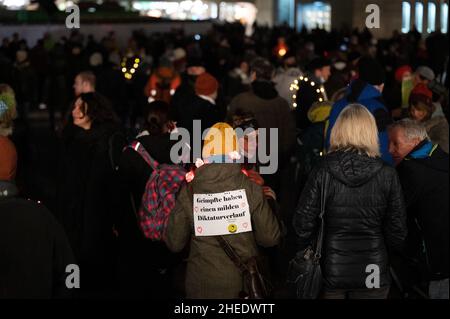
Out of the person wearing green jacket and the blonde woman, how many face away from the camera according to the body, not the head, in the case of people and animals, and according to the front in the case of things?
2

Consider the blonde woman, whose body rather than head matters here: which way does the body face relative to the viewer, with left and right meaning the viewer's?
facing away from the viewer

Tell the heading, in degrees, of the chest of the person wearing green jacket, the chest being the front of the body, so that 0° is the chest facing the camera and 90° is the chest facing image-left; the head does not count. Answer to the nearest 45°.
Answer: approximately 180°

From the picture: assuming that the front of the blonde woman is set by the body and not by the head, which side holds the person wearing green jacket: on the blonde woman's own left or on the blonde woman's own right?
on the blonde woman's own left

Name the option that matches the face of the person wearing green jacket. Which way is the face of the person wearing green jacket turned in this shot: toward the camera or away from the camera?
away from the camera

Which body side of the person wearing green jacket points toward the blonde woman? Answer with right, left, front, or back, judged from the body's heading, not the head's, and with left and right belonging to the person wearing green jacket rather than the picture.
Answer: right
